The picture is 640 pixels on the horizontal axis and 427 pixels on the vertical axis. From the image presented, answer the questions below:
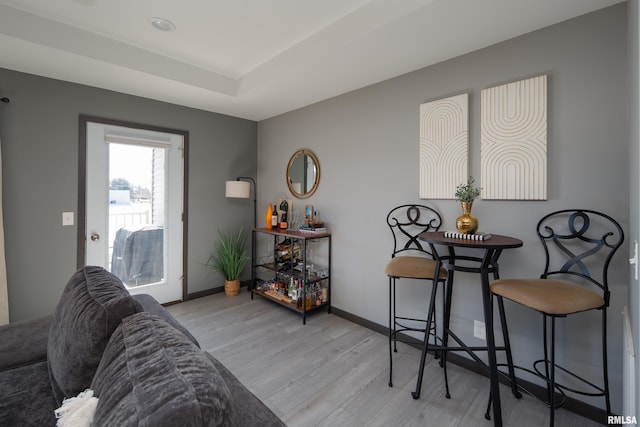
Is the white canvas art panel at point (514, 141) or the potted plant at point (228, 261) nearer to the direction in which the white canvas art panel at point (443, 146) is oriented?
the potted plant

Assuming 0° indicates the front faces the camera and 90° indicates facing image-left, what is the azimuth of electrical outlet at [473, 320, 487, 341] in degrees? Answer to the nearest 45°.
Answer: approximately 45°

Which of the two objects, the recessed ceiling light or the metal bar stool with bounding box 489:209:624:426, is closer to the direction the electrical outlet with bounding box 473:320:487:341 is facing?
the recessed ceiling light

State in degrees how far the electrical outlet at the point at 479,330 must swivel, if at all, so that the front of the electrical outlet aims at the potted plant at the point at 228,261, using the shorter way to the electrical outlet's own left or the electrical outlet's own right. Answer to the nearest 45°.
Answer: approximately 45° to the electrical outlet's own right

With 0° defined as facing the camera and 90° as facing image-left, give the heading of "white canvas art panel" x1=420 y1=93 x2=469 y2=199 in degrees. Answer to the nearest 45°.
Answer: approximately 45°

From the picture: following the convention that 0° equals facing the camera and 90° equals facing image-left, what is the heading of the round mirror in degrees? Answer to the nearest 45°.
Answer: approximately 45°

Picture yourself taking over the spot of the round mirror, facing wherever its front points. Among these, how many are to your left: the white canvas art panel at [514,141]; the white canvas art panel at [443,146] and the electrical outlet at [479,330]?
3

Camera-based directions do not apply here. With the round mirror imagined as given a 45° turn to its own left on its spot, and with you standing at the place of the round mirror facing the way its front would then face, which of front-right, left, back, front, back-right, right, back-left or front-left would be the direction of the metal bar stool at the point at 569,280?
front-left

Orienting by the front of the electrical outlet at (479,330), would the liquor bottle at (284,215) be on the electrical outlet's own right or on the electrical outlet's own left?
on the electrical outlet's own right
